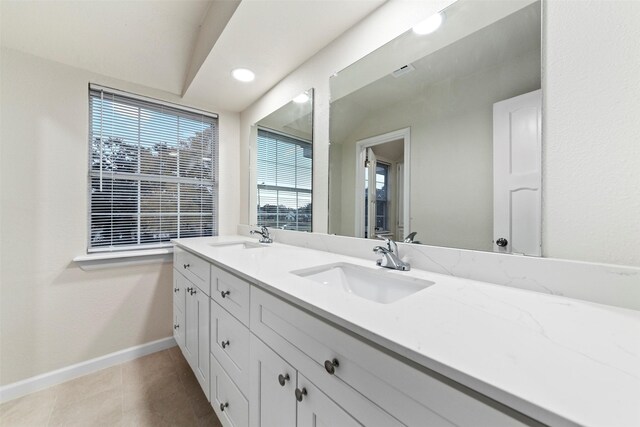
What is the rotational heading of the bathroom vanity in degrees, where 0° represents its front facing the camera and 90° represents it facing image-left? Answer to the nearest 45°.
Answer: approximately 45°

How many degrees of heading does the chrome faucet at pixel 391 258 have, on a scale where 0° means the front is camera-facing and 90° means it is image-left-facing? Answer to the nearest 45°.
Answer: approximately 45°
